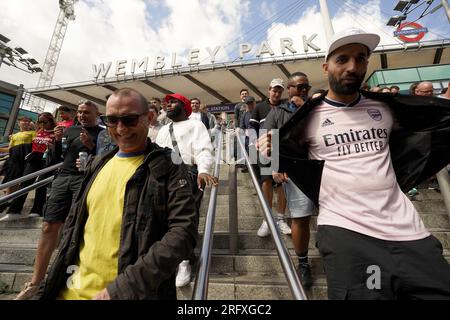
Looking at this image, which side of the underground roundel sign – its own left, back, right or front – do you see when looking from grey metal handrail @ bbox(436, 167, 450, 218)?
front

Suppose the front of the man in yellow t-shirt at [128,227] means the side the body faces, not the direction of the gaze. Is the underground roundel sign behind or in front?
behind

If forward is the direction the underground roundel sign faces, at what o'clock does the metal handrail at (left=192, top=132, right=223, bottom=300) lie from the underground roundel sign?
The metal handrail is roughly at 12 o'clock from the underground roundel sign.

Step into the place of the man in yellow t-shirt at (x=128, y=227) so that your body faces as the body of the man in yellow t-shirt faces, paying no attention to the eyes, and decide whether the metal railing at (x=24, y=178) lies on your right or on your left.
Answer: on your right

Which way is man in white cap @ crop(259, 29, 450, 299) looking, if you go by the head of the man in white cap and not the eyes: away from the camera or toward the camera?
toward the camera

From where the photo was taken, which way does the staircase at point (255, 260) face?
toward the camera

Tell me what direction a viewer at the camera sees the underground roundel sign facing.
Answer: facing the viewer

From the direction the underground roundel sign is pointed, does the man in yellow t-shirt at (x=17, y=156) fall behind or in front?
in front

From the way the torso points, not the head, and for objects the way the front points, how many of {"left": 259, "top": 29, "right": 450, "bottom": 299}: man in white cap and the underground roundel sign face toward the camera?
2

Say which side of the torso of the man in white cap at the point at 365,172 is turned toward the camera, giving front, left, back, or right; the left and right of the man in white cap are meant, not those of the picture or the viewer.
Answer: front

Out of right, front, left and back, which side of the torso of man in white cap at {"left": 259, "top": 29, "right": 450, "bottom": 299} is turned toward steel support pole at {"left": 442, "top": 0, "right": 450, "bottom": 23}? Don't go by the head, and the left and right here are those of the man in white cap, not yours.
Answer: back
